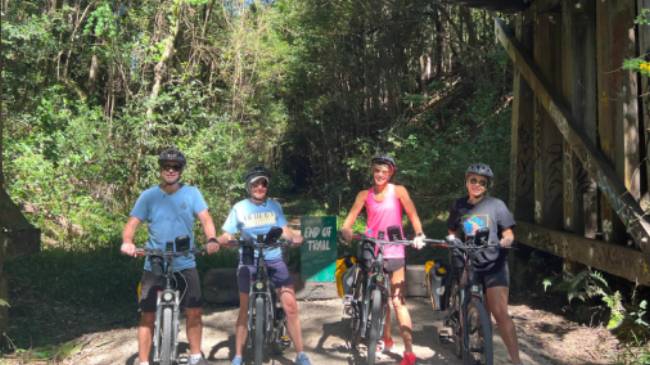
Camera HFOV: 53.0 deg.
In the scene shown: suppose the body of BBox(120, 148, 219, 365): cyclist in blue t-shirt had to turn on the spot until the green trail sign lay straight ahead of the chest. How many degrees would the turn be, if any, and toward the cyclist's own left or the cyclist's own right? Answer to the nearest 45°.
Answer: approximately 135° to the cyclist's own left

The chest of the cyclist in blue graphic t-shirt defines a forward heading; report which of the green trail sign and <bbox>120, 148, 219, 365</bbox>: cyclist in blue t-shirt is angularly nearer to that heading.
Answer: the cyclist in blue t-shirt

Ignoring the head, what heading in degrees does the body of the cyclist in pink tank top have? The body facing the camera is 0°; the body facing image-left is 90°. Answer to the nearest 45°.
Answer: approximately 0°

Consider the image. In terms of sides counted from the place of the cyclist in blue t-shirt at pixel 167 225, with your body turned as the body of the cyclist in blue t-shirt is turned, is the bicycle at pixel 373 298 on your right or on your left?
on your left

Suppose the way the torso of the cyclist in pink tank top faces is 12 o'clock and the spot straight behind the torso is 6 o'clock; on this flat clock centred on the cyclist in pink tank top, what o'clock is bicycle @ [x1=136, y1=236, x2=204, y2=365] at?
The bicycle is roughly at 2 o'clock from the cyclist in pink tank top.

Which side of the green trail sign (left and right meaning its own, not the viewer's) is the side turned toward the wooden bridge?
left

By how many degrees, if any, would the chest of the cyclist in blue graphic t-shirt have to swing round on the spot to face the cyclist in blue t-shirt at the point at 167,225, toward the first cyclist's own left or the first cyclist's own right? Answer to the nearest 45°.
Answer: approximately 90° to the first cyclist's own right

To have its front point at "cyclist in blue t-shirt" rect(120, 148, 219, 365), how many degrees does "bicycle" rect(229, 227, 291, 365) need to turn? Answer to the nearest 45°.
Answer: approximately 90° to its right

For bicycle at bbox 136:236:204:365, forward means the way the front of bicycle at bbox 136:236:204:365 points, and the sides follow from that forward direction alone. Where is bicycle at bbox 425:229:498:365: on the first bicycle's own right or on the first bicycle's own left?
on the first bicycle's own left
